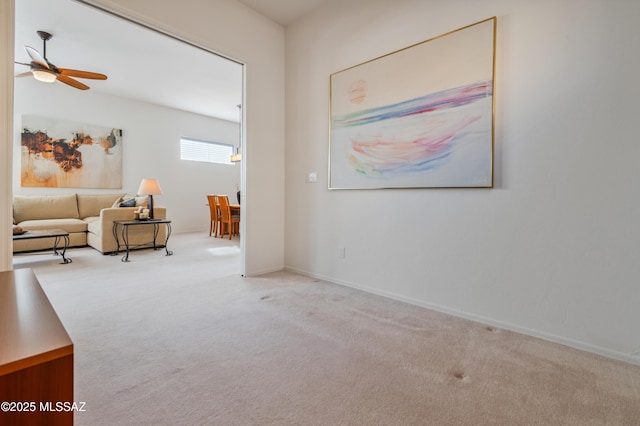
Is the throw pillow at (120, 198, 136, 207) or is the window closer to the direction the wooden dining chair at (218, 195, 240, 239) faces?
the window

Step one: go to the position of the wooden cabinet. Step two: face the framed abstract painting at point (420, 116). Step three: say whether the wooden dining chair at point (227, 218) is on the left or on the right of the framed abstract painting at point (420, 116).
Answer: left

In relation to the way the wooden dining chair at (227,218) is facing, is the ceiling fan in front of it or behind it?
behind

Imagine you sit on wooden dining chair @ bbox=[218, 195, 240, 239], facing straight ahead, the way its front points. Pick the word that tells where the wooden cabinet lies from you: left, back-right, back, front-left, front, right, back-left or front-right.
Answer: back-right

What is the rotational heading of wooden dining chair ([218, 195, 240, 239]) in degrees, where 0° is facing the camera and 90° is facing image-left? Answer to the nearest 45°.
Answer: approximately 225°

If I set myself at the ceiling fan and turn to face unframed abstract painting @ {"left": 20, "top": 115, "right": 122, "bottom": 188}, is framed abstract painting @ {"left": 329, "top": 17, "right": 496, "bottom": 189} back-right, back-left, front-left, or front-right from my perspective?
back-right

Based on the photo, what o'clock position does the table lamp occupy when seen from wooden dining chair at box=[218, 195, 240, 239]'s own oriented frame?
The table lamp is roughly at 6 o'clock from the wooden dining chair.

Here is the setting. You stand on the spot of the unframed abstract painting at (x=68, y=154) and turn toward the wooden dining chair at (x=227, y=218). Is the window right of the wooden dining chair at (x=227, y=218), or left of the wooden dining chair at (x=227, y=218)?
left

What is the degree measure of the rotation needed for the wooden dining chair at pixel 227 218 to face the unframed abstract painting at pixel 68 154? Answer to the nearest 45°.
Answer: approximately 135° to its left

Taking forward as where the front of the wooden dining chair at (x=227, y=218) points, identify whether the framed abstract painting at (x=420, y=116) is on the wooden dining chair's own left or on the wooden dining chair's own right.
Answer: on the wooden dining chair's own right
